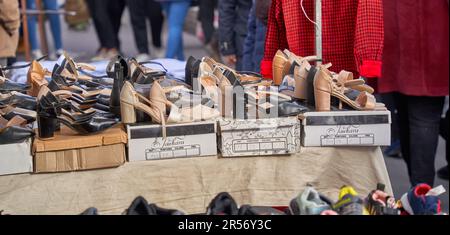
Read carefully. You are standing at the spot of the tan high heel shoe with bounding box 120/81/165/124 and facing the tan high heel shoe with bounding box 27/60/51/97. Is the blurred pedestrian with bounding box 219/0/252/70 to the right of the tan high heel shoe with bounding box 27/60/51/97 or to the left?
right

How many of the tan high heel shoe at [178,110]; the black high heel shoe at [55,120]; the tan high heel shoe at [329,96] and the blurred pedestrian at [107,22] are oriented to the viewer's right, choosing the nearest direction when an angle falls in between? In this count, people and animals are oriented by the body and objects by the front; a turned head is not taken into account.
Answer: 3

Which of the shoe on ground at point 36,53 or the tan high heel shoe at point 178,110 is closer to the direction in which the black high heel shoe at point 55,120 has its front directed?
the tan high heel shoe

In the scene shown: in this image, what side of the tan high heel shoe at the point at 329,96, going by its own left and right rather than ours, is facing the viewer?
right

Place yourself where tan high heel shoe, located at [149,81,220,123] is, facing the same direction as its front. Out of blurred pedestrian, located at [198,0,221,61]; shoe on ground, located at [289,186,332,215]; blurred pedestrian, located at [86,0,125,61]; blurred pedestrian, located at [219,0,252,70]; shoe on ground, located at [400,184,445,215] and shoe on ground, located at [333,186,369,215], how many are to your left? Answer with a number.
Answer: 3

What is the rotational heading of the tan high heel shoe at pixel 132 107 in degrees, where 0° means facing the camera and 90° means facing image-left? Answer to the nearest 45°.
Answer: approximately 270°
